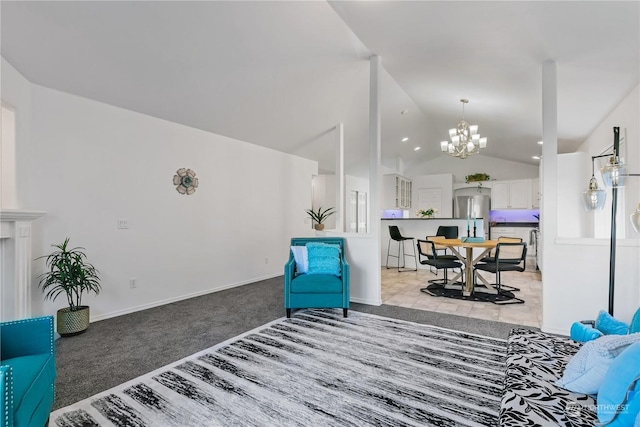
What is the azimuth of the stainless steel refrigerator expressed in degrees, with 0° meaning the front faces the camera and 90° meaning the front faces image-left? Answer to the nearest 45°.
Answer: approximately 0°

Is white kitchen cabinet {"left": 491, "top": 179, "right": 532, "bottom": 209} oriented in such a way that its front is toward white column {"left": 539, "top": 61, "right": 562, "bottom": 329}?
yes

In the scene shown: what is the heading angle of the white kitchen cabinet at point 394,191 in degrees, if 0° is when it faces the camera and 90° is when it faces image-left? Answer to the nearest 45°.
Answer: approximately 315°

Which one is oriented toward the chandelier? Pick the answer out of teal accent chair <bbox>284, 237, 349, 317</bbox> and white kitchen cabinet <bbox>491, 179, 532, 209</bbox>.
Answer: the white kitchen cabinet

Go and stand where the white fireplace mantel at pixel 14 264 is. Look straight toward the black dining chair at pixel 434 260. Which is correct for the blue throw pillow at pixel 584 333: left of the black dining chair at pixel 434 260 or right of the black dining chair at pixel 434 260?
right

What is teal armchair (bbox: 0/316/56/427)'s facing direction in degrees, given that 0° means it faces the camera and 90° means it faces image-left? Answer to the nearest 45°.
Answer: approximately 315°

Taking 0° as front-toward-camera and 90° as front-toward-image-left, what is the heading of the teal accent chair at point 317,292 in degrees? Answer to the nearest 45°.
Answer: approximately 0°

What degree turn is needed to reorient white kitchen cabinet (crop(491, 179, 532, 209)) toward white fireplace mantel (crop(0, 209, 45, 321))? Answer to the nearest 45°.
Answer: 0° — it already faces it
